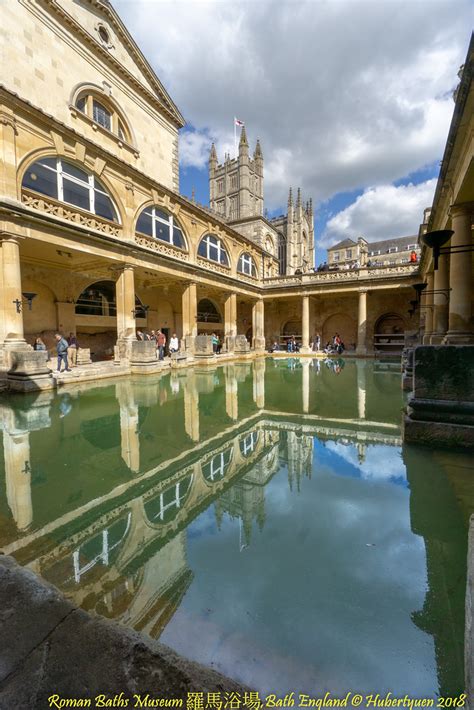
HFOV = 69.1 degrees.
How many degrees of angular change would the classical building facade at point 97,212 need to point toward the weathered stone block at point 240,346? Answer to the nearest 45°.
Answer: approximately 90° to its left

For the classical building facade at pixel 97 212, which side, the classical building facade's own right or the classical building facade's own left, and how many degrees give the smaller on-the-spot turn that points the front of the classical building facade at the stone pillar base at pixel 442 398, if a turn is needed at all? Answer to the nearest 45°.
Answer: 0° — it already faces it

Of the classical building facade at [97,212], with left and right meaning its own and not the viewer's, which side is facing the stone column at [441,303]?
front

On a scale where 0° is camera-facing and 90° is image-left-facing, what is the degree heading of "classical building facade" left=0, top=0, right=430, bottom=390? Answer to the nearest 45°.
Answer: approximately 315°
